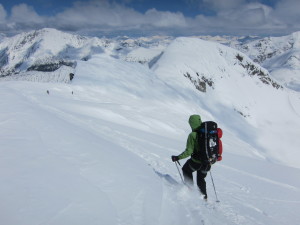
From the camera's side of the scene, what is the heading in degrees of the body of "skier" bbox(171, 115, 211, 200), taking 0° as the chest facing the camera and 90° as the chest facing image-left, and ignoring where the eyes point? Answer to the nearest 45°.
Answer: approximately 135°
